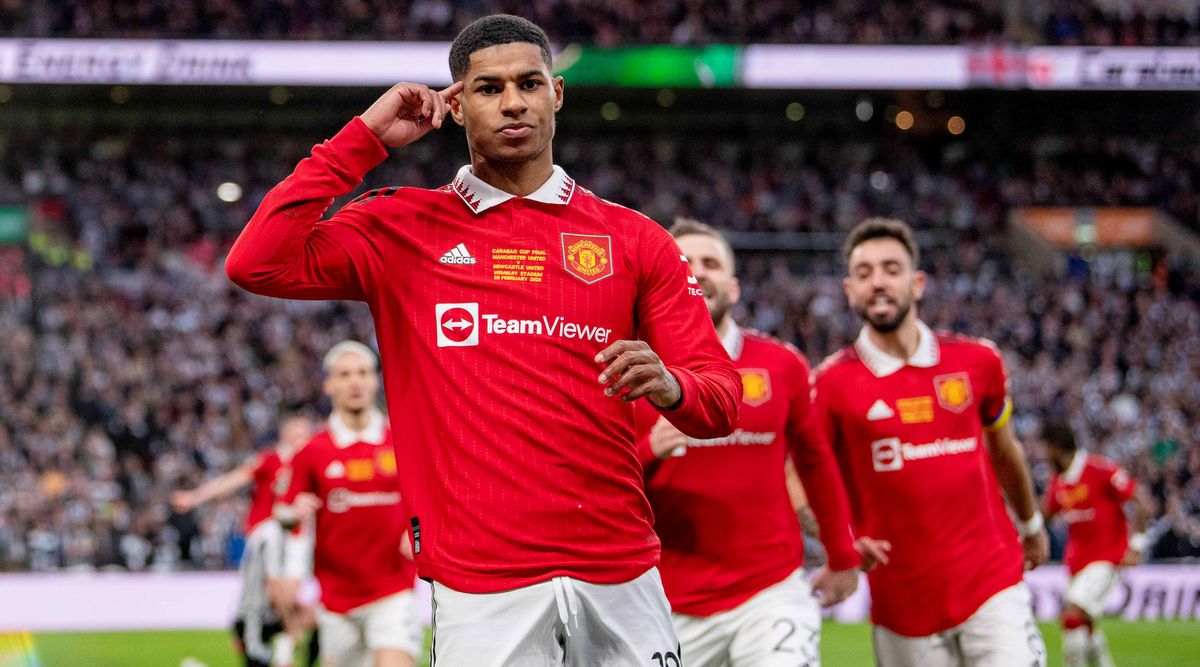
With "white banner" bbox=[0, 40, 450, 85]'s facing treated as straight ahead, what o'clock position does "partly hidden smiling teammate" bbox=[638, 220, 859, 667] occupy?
The partly hidden smiling teammate is roughly at 12 o'clock from the white banner.

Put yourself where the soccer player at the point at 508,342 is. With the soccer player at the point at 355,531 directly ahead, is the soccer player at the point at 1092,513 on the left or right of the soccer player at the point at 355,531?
right

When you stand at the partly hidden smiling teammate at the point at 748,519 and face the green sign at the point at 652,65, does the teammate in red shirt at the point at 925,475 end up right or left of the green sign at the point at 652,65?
right

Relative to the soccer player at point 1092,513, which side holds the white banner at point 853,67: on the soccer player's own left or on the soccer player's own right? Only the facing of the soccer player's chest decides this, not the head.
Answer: on the soccer player's own right

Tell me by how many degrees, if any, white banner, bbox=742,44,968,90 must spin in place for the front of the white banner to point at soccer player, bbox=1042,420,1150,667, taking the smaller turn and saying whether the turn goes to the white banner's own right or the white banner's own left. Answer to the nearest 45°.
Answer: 0° — it already faces them

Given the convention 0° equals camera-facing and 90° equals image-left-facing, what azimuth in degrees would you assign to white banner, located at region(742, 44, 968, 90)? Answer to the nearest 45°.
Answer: approximately 0°

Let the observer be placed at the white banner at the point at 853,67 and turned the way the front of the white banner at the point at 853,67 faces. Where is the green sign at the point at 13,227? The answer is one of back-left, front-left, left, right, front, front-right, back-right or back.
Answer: right

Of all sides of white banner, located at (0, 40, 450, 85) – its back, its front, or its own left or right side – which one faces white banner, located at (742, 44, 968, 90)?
left

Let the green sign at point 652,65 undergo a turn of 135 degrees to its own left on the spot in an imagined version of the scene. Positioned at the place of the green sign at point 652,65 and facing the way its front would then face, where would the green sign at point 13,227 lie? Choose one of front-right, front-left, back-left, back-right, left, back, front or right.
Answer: back-left
